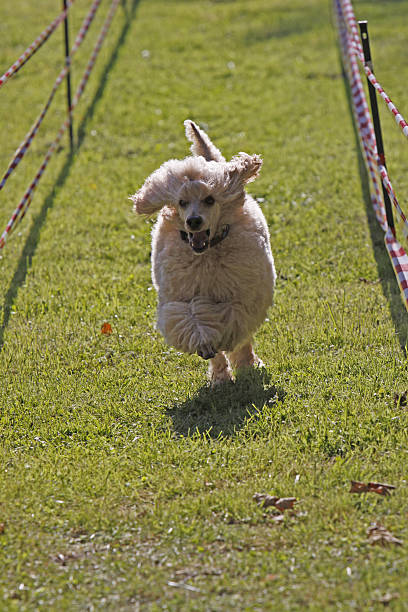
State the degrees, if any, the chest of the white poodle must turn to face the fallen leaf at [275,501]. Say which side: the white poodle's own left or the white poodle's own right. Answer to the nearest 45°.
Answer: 0° — it already faces it

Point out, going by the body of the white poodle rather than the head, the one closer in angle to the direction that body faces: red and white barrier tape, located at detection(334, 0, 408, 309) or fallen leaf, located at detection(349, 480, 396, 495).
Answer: the fallen leaf

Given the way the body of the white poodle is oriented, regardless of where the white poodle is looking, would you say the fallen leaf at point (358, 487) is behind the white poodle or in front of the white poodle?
in front

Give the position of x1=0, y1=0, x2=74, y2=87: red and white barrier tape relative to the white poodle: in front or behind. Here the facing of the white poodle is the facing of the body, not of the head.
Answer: behind

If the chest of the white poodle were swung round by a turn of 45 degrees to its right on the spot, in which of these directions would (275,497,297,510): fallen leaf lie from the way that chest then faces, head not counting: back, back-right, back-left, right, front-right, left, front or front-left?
front-left

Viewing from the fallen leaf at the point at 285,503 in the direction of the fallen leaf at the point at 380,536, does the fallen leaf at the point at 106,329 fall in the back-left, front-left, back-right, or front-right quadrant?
back-left

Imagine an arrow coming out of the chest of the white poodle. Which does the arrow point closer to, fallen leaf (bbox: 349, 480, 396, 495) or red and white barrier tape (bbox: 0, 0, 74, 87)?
the fallen leaf

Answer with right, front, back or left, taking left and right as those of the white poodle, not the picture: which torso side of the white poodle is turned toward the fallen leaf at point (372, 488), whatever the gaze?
front

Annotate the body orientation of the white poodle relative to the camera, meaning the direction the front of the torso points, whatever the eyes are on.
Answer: toward the camera
